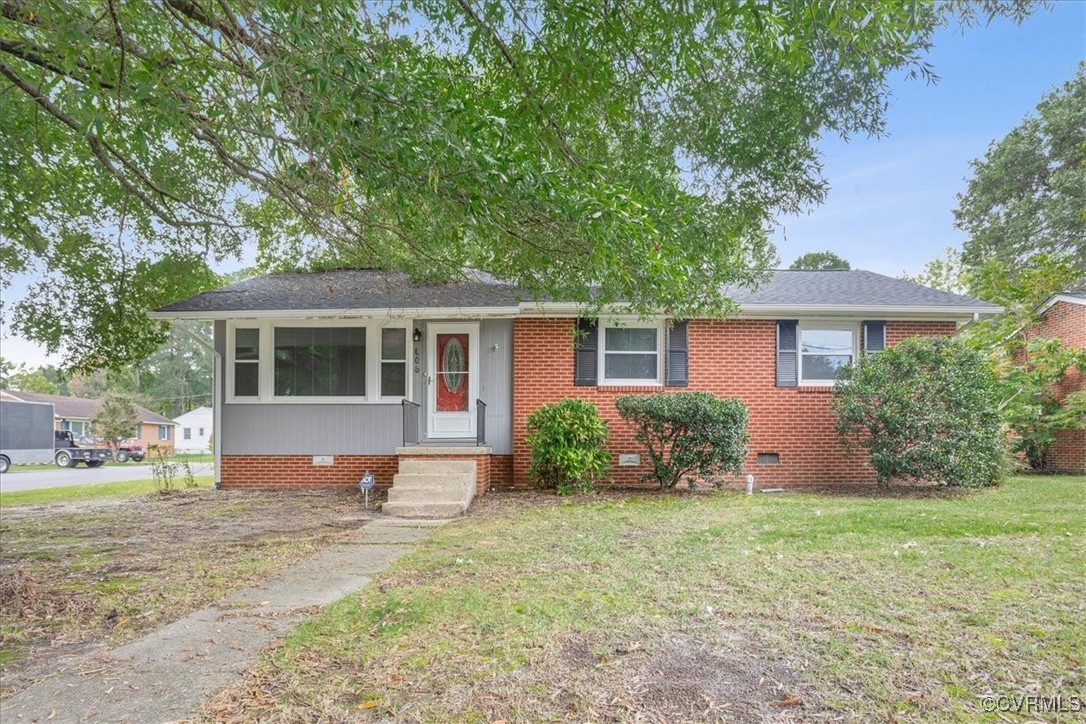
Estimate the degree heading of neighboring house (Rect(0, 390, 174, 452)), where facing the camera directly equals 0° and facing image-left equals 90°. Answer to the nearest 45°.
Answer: approximately 0°

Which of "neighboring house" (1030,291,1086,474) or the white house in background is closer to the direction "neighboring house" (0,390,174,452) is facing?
the neighboring house

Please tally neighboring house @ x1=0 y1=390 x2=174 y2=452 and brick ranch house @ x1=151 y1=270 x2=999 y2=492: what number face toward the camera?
2

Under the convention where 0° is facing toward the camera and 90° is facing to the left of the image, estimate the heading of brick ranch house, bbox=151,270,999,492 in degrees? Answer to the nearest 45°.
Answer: approximately 0°

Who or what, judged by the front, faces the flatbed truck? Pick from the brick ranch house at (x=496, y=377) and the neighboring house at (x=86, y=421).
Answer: the neighboring house

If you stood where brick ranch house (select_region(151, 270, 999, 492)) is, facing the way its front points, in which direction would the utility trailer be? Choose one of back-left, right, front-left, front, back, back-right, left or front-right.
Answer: back-right

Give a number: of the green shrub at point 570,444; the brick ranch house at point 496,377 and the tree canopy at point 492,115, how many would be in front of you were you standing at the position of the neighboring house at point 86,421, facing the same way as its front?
3

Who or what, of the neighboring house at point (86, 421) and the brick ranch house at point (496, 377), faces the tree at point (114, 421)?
the neighboring house

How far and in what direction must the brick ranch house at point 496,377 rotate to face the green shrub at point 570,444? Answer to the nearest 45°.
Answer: approximately 45° to its left
